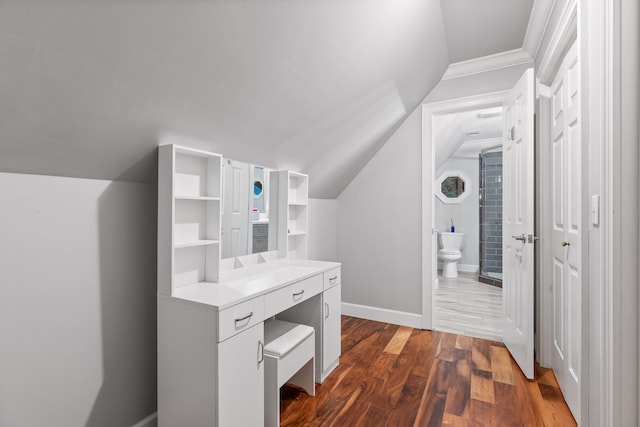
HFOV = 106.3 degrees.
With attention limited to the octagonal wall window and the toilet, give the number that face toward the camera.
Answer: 2

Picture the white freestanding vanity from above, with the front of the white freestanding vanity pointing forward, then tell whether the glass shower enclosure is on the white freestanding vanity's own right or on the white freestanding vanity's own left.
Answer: on the white freestanding vanity's own left

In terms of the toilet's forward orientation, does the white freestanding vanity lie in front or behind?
in front

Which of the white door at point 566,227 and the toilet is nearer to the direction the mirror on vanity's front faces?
the white door

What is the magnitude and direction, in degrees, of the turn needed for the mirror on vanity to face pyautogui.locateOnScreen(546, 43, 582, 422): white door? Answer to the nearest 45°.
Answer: approximately 45° to its left

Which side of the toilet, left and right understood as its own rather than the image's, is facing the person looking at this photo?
front

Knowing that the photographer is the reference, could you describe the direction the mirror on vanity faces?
facing the viewer and to the right of the viewer

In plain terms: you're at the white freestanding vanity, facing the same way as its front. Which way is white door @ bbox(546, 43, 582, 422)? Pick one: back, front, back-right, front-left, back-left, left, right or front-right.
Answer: front-left

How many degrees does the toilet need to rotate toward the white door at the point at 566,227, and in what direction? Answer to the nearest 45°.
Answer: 0° — it already faces it

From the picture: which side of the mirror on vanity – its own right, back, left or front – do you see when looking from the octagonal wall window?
left
